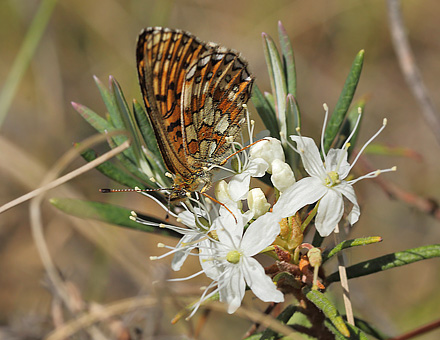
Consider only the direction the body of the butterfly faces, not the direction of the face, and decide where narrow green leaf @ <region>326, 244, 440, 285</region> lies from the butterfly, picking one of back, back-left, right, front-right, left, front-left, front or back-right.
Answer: back-left

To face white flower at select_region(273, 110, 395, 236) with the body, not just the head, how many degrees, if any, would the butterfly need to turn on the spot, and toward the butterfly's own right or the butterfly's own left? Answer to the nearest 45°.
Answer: approximately 135° to the butterfly's own left

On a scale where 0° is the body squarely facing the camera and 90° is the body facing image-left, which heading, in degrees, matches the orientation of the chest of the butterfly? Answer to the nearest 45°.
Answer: approximately 90°

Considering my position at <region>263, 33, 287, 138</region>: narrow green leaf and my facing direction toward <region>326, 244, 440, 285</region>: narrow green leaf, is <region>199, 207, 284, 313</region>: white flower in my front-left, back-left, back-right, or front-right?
front-right

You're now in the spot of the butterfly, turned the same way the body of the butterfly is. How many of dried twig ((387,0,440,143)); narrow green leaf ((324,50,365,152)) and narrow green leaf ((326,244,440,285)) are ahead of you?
0

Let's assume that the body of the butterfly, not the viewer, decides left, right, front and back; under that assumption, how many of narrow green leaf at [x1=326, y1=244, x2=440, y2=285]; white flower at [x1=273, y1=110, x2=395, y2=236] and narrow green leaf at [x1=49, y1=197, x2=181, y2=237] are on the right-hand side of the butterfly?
0
